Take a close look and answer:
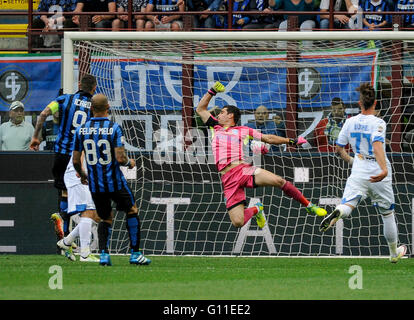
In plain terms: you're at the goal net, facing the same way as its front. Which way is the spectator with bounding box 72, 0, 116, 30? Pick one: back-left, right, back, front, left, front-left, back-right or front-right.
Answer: back-right

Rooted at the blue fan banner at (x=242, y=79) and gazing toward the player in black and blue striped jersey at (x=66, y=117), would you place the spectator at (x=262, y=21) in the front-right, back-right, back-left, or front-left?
back-right

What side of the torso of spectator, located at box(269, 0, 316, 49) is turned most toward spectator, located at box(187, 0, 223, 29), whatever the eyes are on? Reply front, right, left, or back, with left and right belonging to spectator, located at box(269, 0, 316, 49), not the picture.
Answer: right

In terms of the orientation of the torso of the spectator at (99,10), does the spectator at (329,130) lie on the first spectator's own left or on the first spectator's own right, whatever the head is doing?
on the first spectator's own left

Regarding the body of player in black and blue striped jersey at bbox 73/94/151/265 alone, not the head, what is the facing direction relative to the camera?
away from the camera

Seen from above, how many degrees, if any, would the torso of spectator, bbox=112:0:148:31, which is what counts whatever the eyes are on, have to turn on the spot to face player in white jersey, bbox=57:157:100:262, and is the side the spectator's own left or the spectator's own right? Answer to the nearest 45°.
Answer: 0° — they already face them

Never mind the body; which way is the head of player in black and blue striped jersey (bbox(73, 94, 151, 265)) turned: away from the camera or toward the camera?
away from the camera
